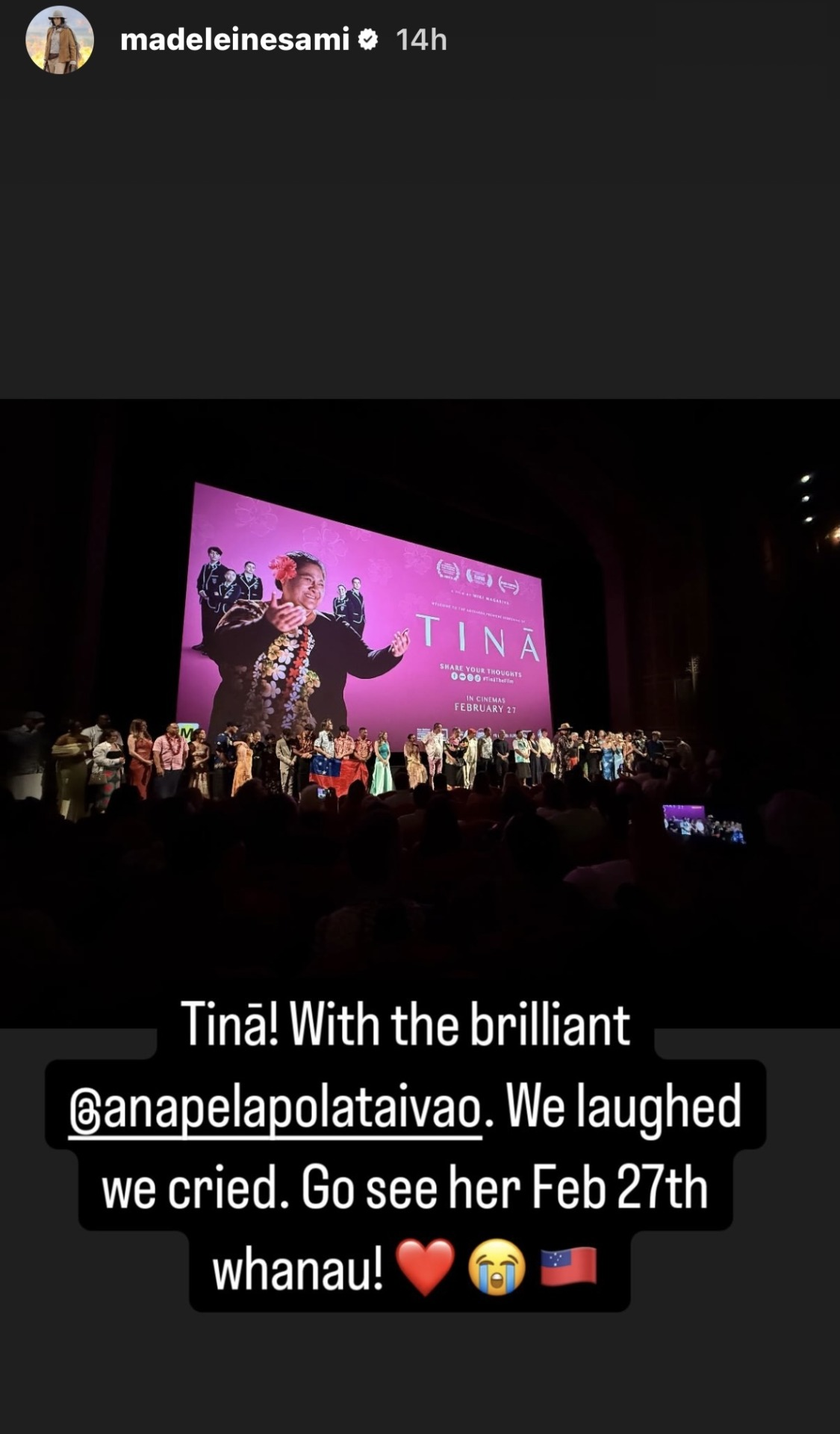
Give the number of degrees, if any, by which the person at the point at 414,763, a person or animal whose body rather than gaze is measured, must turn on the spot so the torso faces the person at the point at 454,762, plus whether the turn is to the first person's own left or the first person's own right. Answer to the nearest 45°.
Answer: approximately 90° to the first person's own left

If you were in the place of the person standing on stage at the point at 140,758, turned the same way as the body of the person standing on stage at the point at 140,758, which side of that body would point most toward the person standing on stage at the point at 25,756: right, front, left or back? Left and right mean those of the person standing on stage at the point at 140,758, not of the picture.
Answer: right

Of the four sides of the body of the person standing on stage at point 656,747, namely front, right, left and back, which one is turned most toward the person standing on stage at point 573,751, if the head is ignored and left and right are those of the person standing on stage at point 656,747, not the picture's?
right

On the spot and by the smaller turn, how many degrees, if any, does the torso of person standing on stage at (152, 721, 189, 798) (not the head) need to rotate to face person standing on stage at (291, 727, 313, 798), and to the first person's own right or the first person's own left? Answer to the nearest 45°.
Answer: approximately 90° to the first person's own left

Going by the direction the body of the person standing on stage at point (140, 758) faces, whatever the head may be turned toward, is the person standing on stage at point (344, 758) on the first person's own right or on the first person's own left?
on the first person's own left

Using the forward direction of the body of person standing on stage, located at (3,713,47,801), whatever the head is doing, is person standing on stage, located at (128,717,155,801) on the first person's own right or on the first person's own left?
on the first person's own left

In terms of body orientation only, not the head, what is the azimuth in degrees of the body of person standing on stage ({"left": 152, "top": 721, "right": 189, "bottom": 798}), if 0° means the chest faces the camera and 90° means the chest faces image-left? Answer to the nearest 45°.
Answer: approximately 315°

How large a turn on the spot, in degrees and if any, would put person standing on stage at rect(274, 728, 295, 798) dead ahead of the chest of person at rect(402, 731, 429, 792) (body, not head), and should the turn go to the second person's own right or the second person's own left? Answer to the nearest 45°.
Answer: approximately 90° to the second person's own right

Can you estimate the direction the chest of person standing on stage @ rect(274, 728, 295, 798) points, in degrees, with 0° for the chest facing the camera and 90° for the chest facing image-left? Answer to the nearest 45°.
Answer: approximately 315°
